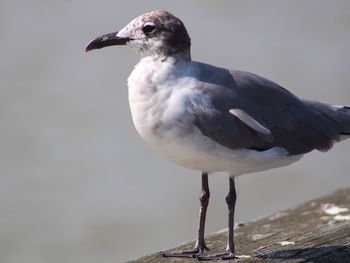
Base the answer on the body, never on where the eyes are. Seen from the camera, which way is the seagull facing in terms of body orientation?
to the viewer's left
